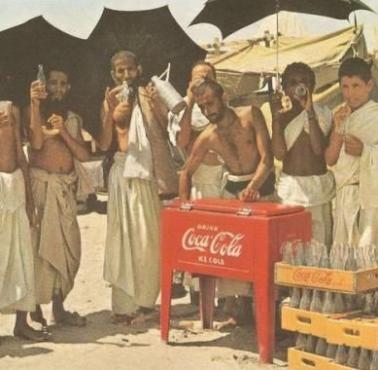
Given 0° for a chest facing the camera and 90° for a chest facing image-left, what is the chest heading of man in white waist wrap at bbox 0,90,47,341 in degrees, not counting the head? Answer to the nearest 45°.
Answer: approximately 315°

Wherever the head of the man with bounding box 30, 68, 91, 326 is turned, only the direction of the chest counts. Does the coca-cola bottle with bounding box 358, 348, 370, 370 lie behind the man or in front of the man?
in front

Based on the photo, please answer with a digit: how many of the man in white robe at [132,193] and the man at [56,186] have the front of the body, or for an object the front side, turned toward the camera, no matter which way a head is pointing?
2

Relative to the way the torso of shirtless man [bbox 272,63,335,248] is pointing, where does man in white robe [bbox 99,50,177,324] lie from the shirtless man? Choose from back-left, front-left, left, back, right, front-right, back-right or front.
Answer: right

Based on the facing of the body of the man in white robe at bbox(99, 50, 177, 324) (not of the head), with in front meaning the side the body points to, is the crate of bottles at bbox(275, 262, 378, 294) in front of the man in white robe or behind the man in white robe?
in front

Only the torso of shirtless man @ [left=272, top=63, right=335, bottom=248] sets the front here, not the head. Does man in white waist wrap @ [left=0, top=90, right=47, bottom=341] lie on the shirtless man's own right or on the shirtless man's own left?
on the shirtless man's own right

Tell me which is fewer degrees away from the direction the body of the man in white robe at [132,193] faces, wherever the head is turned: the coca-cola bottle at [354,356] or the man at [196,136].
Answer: the coca-cola bottle

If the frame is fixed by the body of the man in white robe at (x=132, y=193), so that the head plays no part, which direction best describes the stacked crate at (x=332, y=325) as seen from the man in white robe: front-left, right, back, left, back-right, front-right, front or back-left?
front-left

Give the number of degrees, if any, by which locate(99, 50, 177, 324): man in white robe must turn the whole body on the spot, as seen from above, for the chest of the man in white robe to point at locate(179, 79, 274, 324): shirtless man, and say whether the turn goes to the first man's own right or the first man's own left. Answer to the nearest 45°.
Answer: approximately 90° to the first man's own left

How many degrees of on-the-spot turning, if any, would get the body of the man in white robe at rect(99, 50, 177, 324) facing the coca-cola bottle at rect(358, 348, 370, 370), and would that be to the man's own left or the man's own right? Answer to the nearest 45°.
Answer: approximately 45° to the man's own left
